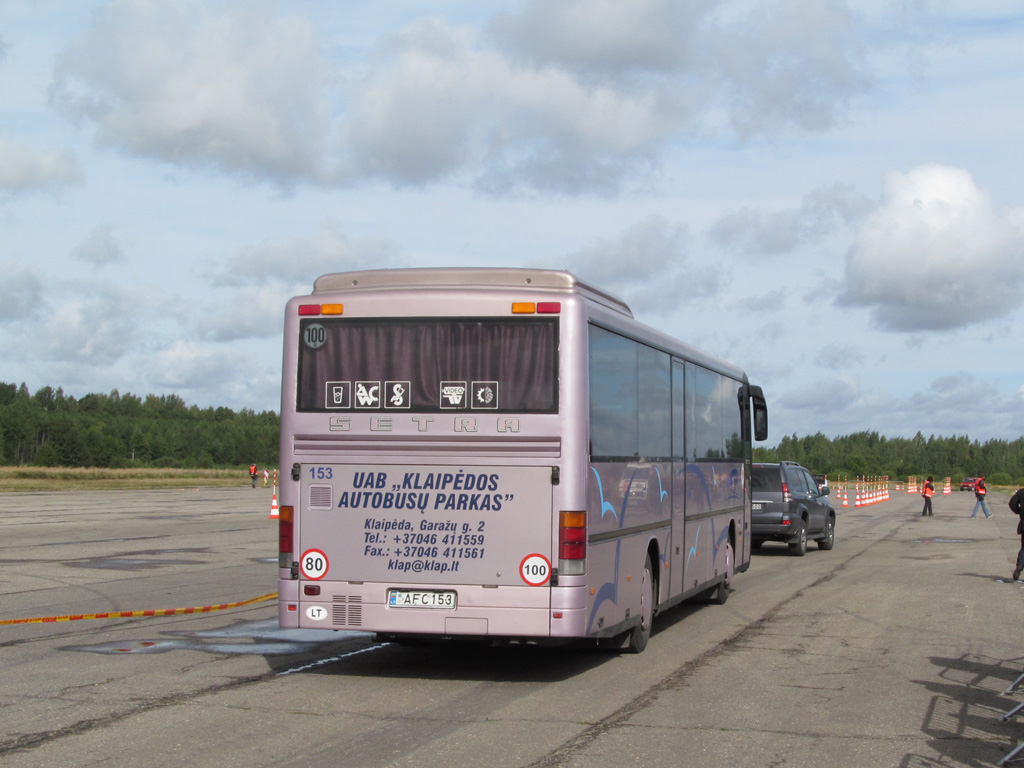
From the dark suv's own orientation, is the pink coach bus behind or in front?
behind

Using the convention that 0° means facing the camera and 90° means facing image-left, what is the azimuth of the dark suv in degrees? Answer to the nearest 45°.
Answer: approximately 225°
